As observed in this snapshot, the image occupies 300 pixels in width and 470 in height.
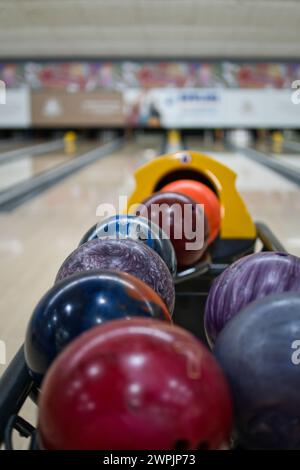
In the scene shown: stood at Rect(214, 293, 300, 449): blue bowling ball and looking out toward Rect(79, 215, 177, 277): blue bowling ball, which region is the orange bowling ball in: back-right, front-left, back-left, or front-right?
front-right

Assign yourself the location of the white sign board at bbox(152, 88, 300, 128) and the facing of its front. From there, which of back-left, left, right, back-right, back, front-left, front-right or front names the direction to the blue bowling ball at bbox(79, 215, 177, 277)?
front

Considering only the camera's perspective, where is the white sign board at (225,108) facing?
facing the viewer

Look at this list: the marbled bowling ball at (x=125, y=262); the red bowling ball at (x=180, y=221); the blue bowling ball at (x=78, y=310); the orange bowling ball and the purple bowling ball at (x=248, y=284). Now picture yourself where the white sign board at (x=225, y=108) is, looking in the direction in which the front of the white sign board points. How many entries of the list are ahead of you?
5

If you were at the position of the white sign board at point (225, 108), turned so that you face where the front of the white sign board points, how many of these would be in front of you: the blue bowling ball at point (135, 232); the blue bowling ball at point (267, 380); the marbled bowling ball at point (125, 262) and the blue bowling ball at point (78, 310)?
4

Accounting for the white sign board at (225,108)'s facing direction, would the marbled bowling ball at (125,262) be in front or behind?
in front

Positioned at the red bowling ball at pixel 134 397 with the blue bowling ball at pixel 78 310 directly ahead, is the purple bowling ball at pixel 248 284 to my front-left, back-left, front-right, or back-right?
front-right

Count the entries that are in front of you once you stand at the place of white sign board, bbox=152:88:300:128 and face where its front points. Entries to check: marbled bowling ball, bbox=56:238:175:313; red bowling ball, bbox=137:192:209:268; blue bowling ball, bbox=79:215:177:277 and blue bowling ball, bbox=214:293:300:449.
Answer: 4

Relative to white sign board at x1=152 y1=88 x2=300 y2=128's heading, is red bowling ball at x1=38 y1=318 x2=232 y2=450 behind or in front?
in front

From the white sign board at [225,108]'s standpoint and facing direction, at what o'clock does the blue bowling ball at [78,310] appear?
The blue bowling ball is roughly at 12 o'clock from the white sign board.

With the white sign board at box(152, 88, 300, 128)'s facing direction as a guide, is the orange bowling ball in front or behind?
in front

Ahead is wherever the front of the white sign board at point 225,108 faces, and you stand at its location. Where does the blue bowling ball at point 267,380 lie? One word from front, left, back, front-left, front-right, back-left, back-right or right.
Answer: front
